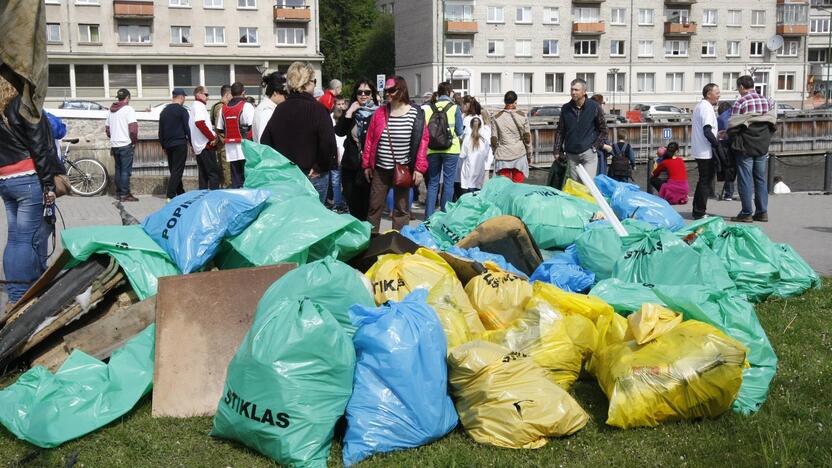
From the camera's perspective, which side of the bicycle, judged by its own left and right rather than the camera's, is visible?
left

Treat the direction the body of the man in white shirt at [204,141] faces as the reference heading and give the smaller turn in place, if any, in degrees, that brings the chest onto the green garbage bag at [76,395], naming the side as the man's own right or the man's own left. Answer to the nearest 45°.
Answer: approximately 90° to the man's own right

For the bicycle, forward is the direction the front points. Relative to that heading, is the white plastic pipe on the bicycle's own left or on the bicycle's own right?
on the bicycle's own left

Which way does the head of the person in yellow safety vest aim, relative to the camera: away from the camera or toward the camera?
away from the camera

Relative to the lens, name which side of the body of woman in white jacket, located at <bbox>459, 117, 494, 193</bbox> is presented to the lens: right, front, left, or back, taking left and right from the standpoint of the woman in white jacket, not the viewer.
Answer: back

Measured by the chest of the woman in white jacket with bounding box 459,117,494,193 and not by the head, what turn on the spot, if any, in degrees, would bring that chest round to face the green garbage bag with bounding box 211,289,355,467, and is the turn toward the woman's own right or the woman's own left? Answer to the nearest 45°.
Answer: approximately 180°
